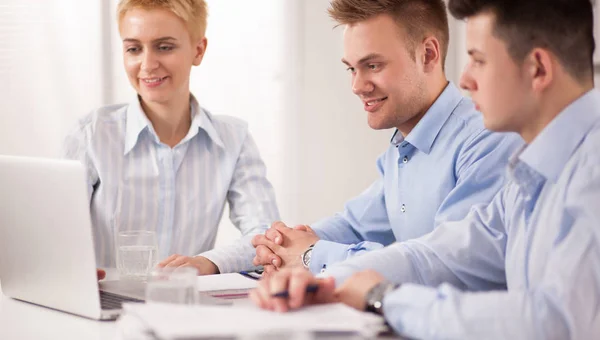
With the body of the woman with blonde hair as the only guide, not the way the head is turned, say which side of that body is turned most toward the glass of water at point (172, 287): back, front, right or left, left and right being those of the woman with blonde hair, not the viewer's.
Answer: front

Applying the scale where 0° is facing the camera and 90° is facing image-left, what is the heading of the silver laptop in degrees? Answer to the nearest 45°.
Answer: approximately 225°

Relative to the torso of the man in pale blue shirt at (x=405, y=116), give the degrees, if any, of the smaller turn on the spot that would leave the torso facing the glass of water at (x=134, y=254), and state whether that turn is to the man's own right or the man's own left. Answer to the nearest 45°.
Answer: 0° — they already face it

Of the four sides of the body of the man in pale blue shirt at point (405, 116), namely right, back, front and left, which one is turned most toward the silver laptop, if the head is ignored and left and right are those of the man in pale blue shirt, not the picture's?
front

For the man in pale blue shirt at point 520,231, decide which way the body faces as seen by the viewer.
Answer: to the viewer's left

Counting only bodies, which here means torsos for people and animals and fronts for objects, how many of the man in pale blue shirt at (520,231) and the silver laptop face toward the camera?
0

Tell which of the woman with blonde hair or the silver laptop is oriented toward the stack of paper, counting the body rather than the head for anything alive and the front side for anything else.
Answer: the woman with blonde hair

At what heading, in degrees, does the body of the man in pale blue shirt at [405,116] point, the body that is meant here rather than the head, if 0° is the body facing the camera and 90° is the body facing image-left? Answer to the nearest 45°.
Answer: approximately 45°

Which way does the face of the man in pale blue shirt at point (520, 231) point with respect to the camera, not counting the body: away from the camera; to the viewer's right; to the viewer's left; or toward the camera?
to the viewer's left

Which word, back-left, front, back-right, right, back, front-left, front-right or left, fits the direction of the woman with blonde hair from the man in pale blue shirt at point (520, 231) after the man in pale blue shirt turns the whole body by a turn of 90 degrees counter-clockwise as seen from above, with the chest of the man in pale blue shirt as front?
back-right
